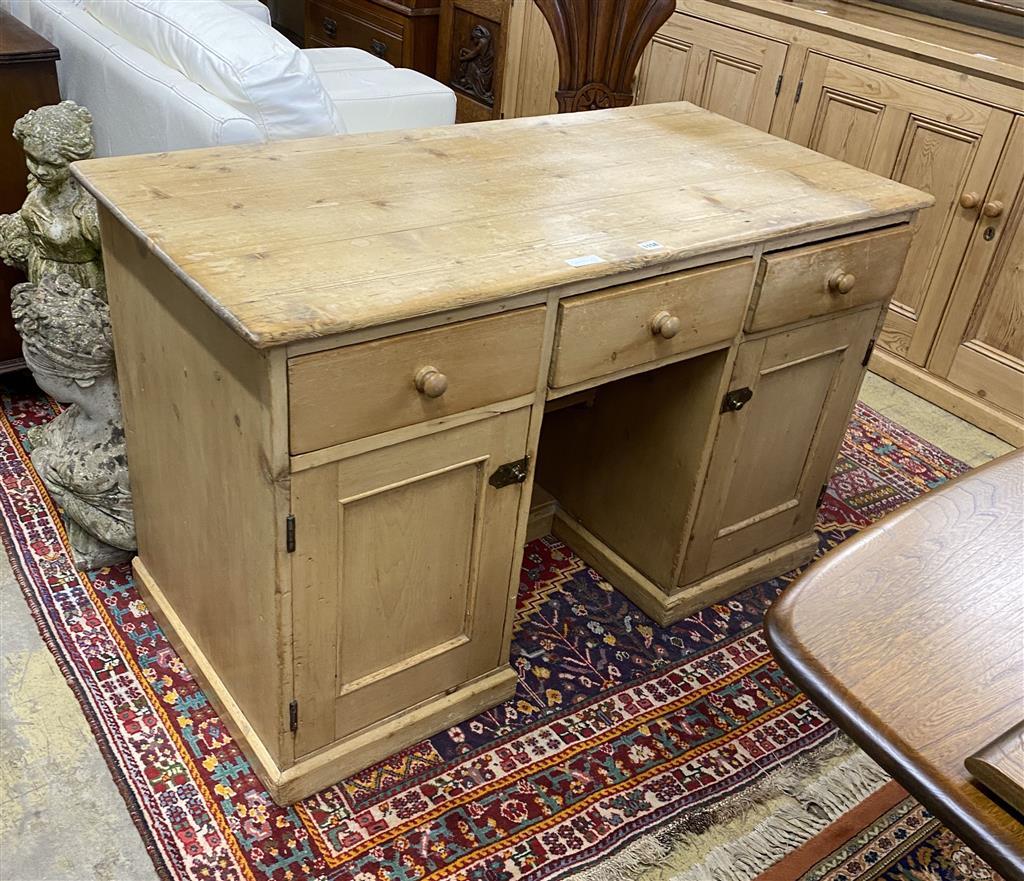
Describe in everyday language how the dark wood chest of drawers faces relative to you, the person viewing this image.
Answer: facing the viewer and to the left of the viewer

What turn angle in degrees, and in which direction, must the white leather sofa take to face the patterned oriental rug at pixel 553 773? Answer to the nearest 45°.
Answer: approximately 90° to its right

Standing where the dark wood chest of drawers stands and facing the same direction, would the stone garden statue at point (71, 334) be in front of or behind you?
in front

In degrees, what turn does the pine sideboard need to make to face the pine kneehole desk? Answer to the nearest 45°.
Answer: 0° — it already faces it

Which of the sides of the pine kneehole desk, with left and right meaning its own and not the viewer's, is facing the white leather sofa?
back

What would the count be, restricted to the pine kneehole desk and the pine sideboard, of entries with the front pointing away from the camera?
0

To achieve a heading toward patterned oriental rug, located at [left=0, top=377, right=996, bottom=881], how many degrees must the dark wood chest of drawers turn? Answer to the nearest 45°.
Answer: approximately 45° to its left

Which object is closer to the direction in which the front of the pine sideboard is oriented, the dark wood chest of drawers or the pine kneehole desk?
the pine kneehole desk

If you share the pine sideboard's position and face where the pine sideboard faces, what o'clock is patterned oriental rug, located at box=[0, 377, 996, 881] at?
The patterned oriental rug is roughly at 11 o'clock from the pine sideboard.

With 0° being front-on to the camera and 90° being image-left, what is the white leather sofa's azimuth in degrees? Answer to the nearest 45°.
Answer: approximately 225°

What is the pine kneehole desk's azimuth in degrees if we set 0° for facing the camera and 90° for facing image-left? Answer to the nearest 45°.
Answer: approximately 315°

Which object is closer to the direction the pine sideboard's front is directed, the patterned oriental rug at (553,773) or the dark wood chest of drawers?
the patterned oriental rug

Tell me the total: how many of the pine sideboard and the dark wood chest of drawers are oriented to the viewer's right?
0
